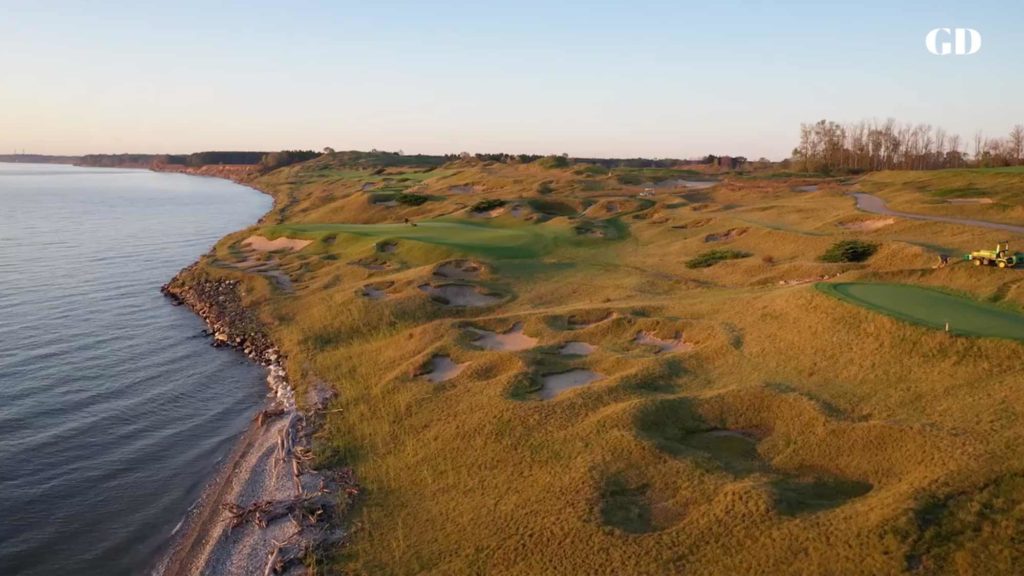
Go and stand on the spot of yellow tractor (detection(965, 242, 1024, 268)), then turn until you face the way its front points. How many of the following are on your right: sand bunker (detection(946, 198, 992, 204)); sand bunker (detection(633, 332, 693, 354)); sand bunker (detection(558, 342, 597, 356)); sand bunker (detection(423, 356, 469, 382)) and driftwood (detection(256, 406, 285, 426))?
4

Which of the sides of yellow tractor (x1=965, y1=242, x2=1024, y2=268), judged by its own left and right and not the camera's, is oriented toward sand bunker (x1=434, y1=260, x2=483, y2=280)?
back

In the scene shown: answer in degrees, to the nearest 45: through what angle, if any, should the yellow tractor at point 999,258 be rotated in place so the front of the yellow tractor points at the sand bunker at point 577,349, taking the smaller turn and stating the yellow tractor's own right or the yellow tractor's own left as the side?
approximately 45° to the yellow tractor's own left

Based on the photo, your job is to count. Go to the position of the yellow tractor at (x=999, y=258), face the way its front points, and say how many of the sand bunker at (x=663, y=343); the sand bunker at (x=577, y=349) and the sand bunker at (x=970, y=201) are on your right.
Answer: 1

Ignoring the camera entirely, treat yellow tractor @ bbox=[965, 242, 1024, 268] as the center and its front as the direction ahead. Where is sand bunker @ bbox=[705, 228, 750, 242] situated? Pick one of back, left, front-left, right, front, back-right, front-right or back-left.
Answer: back-left

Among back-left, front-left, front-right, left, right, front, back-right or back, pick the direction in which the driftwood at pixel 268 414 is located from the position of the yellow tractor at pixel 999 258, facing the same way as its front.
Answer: front-left

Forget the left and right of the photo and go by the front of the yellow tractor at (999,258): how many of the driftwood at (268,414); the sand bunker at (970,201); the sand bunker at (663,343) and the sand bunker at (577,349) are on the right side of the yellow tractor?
1

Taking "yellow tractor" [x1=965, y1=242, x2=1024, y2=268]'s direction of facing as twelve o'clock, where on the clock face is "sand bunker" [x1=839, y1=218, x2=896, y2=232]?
The sand bunker is roughly at 2 o'clock from the yellow tractor.

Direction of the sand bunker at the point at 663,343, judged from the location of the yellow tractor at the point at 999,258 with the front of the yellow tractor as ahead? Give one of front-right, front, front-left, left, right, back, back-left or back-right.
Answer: front-left
